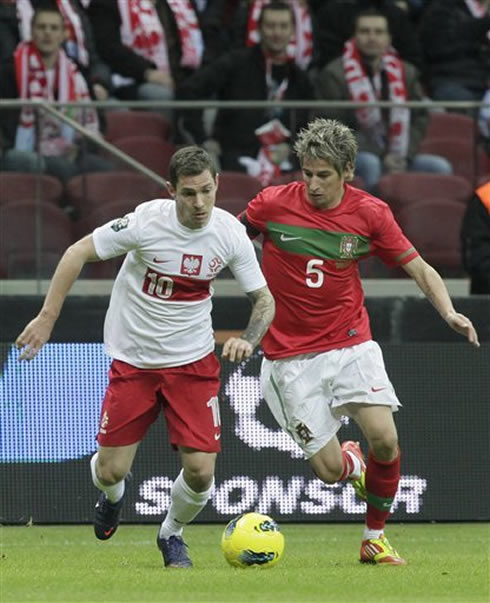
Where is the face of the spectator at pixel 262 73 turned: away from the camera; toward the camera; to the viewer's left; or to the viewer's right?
toward the camera

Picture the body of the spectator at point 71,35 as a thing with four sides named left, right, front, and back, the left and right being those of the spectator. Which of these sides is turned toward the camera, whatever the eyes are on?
front

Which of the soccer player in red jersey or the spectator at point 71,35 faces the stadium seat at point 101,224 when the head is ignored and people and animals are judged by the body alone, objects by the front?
the spectator

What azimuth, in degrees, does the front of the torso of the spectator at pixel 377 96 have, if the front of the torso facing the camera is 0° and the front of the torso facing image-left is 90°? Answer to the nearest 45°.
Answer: approximately 0°

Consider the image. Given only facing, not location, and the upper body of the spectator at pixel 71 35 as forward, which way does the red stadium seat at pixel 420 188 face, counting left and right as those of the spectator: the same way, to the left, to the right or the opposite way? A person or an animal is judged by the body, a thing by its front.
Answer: the same way

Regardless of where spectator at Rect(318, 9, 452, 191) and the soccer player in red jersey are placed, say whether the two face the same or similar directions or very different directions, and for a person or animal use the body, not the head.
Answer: same or similar directions

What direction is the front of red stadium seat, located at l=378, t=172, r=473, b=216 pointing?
toward the camera

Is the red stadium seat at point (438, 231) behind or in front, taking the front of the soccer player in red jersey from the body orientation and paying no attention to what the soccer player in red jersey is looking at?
behind

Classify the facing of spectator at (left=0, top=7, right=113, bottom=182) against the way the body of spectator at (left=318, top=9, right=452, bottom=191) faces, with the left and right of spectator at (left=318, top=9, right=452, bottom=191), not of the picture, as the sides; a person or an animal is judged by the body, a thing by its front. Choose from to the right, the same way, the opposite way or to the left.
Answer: the same way

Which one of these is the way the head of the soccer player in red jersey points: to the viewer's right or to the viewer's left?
to the viewer's left

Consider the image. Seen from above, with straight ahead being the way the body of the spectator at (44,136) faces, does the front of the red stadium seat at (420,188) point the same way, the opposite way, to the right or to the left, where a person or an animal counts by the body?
the same way

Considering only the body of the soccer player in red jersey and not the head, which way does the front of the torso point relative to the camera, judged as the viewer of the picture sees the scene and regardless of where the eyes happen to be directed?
toward the camera

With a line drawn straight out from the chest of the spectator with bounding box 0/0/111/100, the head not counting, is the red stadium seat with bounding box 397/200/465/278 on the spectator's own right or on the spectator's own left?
on the spectator's own left

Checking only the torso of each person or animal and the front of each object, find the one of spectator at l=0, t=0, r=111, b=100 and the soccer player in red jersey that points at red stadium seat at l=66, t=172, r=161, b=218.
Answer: the spectator

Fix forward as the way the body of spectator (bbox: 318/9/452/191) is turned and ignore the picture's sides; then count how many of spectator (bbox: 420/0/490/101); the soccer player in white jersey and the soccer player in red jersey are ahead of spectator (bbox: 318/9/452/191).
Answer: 2

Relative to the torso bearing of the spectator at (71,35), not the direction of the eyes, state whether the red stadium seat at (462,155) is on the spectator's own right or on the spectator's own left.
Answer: on the spectator's own left

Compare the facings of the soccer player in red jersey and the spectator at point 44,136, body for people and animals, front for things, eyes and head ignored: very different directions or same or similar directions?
same or similar directions
